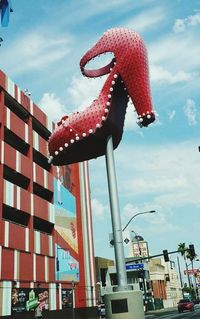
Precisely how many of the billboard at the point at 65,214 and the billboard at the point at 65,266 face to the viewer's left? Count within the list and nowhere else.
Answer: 0

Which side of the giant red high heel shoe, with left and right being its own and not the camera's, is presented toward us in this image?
left

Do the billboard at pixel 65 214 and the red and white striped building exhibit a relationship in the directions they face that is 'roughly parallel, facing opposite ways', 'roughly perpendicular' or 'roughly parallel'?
roughly parallel

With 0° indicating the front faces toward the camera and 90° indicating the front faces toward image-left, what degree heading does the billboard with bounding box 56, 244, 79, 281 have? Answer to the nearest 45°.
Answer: approximately 315°

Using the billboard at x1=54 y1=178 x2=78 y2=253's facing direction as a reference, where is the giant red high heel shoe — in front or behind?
in front

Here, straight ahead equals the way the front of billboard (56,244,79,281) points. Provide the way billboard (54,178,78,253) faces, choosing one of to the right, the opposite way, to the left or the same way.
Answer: the same way

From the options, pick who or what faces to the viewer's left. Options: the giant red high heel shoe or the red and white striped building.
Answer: the giant red high heel shoe

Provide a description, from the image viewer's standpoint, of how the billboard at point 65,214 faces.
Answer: facing the viewer and to the right of the viewer

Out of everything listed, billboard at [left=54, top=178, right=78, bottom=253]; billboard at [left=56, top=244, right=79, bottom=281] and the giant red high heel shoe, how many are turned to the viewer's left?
1
